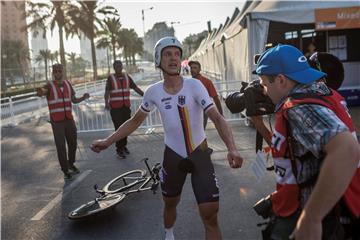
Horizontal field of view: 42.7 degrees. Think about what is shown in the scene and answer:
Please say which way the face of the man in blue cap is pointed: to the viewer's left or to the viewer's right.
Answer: to the viewer's left

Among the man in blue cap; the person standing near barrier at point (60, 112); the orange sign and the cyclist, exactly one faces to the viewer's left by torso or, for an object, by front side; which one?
the man in blue cap

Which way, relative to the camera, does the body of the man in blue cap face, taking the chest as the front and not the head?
to the viewer's left

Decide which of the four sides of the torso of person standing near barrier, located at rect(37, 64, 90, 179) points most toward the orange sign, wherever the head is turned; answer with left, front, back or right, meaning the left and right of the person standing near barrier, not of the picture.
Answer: left

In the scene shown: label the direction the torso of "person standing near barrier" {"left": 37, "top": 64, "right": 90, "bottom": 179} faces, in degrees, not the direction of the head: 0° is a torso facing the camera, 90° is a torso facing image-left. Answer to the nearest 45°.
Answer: approximately 0°

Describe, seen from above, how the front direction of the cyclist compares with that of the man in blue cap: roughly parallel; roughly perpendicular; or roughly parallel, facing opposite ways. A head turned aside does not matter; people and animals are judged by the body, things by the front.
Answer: roughly perpendicular

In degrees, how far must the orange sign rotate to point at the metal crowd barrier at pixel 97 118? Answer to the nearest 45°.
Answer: approximately 90° to its right

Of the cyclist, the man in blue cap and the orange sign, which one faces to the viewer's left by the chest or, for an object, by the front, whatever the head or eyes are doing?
the man in blue cap
